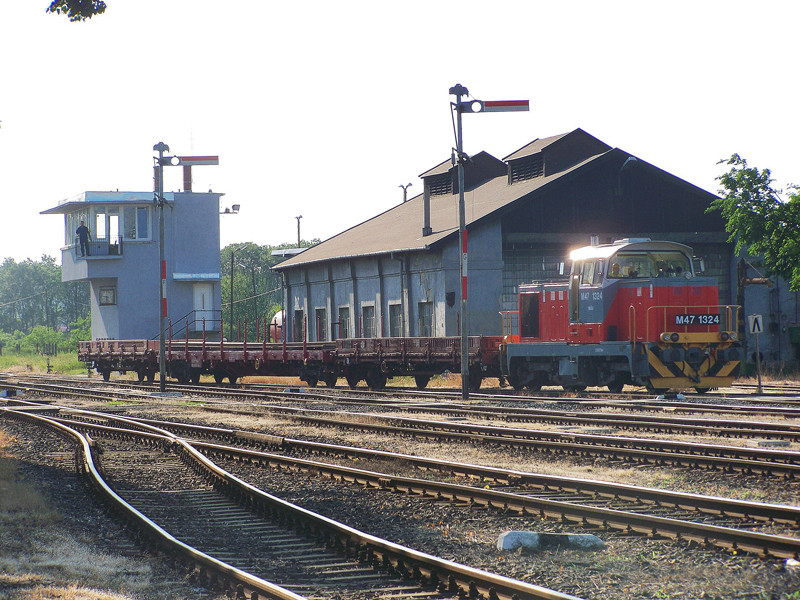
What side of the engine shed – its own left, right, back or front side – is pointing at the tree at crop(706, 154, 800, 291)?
front

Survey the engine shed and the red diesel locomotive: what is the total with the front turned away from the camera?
0

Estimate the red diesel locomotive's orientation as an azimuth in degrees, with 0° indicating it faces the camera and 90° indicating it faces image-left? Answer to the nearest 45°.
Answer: approximately 315°

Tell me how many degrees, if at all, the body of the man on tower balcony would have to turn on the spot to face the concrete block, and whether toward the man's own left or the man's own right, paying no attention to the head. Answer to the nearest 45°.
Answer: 0° — they already face it

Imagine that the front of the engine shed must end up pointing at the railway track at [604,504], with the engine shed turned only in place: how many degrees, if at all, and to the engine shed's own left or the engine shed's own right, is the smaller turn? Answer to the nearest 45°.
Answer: approximately 45° to the engine shed's own right

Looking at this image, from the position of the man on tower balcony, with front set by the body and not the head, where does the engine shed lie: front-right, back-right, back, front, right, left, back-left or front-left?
front-left

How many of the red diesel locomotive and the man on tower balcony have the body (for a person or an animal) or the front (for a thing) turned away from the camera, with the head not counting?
0

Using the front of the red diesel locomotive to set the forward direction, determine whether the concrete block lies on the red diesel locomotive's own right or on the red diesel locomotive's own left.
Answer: on the red diesel locomotive's own right

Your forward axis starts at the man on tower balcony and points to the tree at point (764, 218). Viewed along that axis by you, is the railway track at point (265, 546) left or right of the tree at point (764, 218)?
right

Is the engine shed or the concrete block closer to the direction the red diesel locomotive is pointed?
the concrete block
